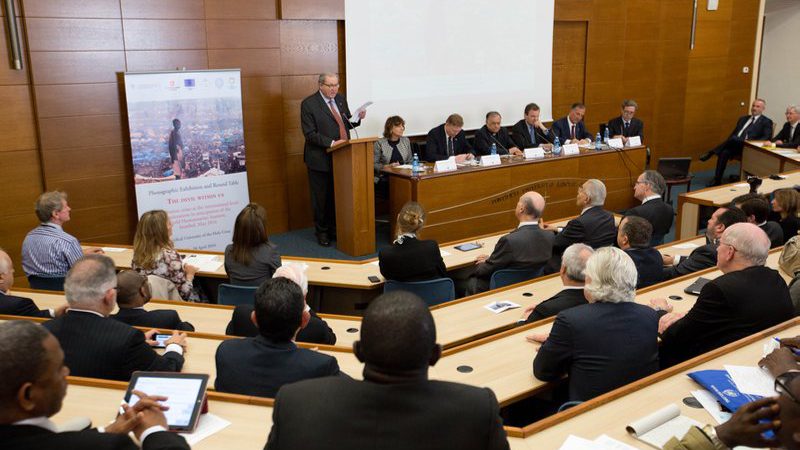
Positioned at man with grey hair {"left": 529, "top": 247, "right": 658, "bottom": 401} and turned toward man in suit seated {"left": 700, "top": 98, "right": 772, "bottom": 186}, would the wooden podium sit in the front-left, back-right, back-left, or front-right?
front-left

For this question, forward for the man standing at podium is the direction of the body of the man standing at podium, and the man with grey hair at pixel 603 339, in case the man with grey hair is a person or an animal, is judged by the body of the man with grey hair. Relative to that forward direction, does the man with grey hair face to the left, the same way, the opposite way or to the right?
the opposite way

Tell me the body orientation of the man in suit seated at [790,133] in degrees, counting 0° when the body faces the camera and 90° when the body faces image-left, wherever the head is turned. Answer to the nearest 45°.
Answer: approximately 45°

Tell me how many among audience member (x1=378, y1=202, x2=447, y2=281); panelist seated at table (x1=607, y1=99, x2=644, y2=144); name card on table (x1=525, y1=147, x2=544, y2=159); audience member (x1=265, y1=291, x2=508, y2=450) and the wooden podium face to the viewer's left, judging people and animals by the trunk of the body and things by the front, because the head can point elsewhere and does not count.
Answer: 0

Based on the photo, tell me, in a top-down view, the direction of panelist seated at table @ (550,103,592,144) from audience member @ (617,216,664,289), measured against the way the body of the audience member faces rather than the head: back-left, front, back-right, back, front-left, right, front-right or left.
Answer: front-right

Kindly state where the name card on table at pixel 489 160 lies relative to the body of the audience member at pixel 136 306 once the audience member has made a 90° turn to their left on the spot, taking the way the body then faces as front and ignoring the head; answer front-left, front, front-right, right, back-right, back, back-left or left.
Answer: right

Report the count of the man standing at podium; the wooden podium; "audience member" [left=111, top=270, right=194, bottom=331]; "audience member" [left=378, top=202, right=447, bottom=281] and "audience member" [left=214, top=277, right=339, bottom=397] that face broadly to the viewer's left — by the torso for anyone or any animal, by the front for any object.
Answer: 0

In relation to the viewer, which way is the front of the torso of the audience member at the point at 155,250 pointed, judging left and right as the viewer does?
facing away from the viewer and to the right of the viewer

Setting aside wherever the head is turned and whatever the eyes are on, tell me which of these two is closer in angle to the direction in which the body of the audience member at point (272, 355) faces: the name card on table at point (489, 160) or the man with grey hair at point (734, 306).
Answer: the name card on table

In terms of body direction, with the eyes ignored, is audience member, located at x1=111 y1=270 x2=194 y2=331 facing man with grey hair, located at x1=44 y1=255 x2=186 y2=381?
no

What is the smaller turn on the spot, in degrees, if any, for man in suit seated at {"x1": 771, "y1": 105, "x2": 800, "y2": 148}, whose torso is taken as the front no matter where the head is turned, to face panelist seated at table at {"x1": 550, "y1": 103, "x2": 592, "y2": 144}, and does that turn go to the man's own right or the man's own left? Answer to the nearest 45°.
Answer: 0° — they already face them

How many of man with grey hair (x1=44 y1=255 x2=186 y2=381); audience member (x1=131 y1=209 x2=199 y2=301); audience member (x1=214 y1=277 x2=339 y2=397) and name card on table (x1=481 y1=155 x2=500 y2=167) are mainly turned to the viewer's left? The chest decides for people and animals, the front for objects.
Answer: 0

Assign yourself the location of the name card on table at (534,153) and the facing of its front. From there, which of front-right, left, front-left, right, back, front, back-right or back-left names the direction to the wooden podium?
front-right

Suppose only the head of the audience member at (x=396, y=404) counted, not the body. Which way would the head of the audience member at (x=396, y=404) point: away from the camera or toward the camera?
away from the camera

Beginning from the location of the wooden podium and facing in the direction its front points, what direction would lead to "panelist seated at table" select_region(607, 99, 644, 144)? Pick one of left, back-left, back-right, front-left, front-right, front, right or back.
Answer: left

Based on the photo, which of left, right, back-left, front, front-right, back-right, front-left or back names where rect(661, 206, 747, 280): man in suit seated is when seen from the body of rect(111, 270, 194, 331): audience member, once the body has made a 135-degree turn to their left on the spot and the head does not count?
back

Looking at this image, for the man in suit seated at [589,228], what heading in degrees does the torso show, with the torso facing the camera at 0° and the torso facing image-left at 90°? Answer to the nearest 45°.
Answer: approximately 135°

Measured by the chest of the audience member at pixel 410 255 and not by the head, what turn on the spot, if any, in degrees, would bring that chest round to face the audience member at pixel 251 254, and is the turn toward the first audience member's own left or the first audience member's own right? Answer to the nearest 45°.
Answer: approximately 90° to the first audience member's own left

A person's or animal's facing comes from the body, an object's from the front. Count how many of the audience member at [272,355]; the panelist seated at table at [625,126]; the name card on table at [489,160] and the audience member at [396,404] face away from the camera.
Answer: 2

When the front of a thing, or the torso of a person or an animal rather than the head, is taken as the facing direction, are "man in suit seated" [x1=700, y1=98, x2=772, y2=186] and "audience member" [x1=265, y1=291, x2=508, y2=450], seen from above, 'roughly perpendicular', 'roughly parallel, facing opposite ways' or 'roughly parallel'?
roughly perpendicular

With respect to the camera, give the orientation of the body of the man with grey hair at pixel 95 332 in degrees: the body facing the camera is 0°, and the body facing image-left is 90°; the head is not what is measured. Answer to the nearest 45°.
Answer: approximately 225°

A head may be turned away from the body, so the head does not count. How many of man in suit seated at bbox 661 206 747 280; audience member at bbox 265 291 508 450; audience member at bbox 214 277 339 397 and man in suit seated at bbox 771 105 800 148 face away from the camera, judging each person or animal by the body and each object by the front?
2
